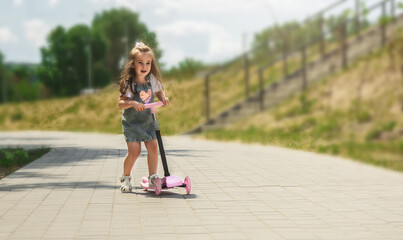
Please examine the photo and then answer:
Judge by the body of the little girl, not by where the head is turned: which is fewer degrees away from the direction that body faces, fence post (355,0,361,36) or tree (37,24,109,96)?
the fence post

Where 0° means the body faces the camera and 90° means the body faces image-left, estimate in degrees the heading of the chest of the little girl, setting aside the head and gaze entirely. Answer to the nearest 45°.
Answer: approximately 315°

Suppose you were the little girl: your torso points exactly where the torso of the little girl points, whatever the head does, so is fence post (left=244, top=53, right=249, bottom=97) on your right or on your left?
on your left

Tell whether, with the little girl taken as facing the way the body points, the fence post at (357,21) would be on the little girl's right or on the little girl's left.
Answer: on the little girl's left

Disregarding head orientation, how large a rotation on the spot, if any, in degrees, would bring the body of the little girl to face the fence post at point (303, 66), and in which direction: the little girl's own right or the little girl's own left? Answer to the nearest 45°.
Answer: approximately 90° to the little girl's own left

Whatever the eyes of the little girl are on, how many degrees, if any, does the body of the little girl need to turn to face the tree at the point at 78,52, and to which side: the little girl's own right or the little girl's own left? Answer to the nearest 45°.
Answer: approximately 135° to the little girl's own left

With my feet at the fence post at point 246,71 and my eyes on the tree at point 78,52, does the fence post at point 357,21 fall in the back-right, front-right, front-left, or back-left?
back-right
